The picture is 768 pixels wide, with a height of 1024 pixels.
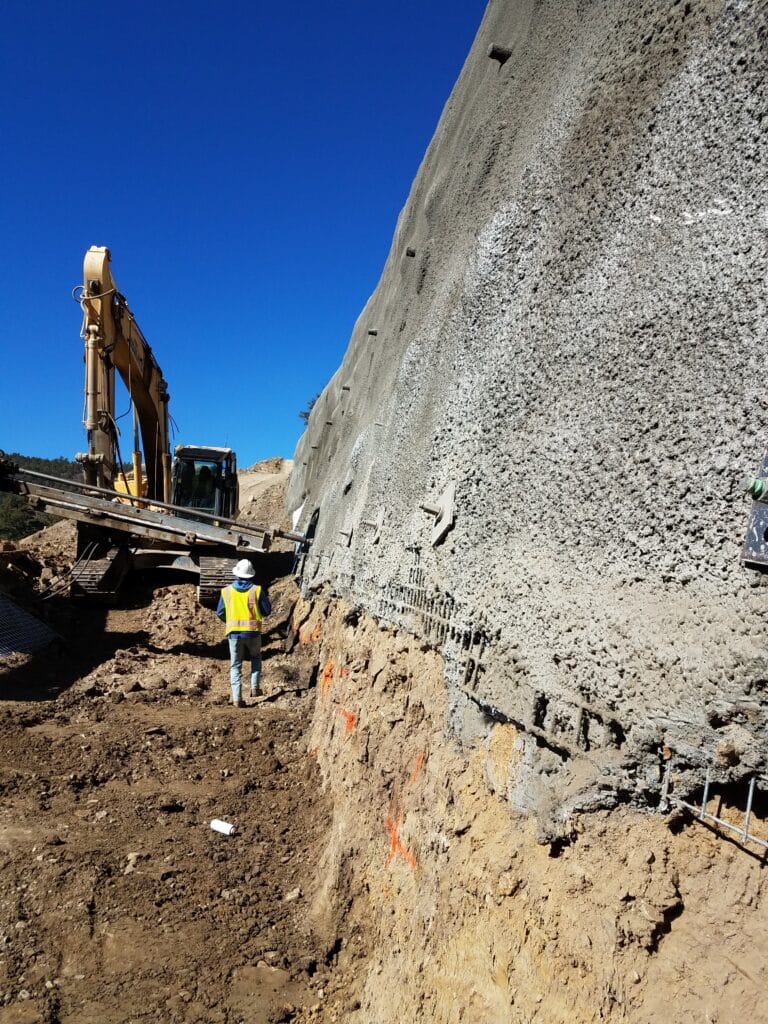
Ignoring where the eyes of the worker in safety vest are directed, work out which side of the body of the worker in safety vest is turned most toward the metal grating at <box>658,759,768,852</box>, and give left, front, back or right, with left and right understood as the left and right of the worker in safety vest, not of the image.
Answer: back

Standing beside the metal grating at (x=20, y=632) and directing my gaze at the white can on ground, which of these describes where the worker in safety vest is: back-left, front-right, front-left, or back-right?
front-left

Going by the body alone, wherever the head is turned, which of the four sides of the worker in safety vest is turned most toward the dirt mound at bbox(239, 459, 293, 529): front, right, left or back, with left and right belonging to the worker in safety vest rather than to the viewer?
front

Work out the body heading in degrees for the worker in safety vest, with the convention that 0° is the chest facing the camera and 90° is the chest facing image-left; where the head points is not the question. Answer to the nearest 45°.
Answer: approximately 180°

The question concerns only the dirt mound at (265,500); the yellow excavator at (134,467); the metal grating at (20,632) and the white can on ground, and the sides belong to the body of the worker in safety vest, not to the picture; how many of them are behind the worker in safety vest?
1

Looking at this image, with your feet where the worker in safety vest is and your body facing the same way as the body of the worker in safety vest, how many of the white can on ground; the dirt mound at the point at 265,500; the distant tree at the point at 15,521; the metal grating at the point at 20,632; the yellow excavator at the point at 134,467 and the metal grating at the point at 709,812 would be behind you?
2

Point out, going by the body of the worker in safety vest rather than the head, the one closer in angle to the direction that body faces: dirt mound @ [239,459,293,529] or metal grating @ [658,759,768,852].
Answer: the dirt mound

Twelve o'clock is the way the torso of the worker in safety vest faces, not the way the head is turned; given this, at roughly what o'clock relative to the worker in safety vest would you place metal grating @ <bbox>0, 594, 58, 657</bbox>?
The metal grating is roughly at 10 o'clock from the worker in safety vest.

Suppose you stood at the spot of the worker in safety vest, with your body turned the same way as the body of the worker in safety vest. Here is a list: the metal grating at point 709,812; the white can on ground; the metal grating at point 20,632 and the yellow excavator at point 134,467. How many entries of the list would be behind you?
2

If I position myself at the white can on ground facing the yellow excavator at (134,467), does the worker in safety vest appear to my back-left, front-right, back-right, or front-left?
front-right

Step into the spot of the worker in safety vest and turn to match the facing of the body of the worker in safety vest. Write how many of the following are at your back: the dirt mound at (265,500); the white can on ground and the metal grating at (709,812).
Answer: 2

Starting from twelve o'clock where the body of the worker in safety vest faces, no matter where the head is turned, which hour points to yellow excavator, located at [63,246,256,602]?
The yellow excavator is roughly at 11 o'clock from the worker in safety vest.

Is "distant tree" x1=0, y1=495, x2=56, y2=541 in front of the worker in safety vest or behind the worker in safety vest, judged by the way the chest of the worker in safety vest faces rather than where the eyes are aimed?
in front

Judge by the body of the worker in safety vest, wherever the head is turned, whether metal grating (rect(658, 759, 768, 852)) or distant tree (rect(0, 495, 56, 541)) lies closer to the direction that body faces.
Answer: the distant tree

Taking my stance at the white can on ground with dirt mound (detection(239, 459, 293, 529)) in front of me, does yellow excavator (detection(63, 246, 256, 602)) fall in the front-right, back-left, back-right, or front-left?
front-left

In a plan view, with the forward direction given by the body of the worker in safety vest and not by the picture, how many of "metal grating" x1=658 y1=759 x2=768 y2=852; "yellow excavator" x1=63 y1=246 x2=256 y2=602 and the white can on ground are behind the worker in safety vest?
2
